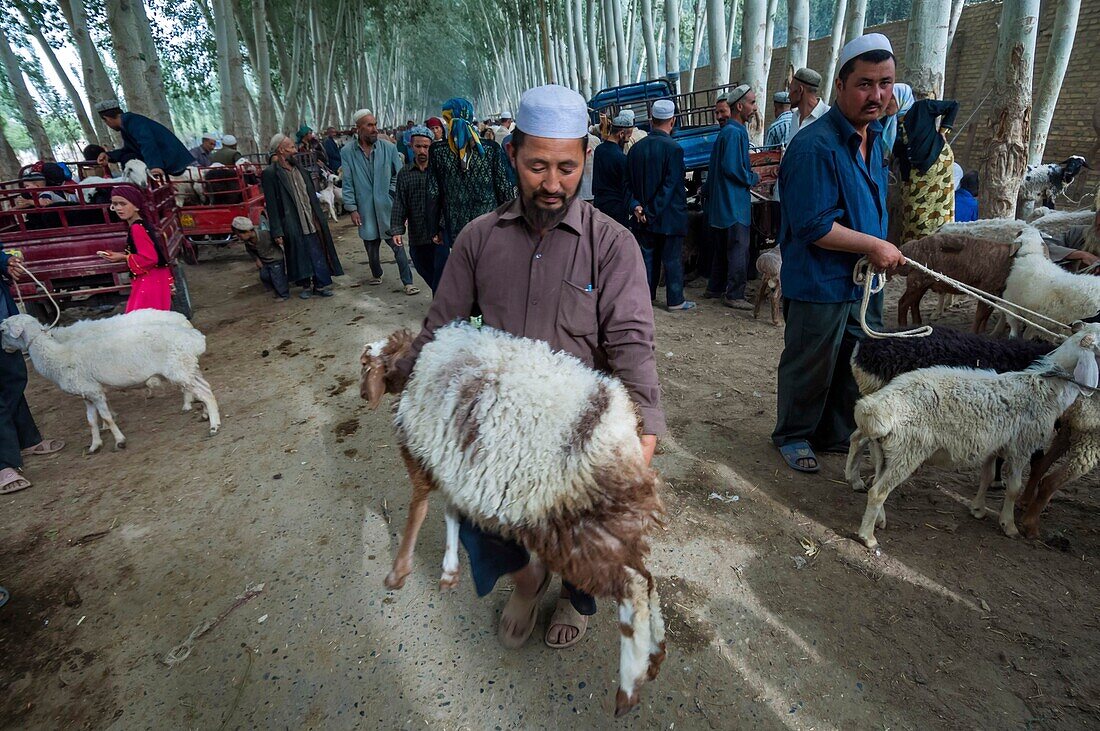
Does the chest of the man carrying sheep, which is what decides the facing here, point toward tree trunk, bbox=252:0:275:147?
no

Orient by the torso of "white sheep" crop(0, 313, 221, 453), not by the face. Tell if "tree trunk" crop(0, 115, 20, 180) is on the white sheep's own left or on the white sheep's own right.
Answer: on the white sheep's own right

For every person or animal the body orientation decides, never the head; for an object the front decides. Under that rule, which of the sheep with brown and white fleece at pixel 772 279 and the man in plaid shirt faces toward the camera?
the man in plaid shirt

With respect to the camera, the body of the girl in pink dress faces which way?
to the viewer's left

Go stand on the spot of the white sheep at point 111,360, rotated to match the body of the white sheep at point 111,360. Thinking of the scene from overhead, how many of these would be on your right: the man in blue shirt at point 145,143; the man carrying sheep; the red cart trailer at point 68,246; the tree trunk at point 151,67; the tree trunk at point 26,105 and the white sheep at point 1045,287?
4

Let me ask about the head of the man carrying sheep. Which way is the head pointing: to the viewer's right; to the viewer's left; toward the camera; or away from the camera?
toward the camera

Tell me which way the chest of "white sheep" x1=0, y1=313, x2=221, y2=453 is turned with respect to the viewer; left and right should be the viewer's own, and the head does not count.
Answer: facing to the left of the viewer

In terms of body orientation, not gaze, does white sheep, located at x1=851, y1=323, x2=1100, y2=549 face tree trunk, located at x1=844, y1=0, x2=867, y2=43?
no

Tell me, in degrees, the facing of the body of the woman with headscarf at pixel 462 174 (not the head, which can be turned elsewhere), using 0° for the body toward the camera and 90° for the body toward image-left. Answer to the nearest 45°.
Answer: approximately 180°

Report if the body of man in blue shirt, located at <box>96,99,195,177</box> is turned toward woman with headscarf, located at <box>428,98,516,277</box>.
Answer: no

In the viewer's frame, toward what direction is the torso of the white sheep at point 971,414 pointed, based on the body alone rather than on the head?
to the viewer's right

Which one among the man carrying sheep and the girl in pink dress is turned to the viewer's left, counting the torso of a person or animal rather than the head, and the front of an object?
the girl in pink dress

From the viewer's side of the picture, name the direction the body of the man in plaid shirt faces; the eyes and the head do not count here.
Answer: toward the camera

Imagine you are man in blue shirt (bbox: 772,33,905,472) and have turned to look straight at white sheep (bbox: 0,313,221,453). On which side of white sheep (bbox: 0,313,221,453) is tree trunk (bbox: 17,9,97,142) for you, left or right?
right
